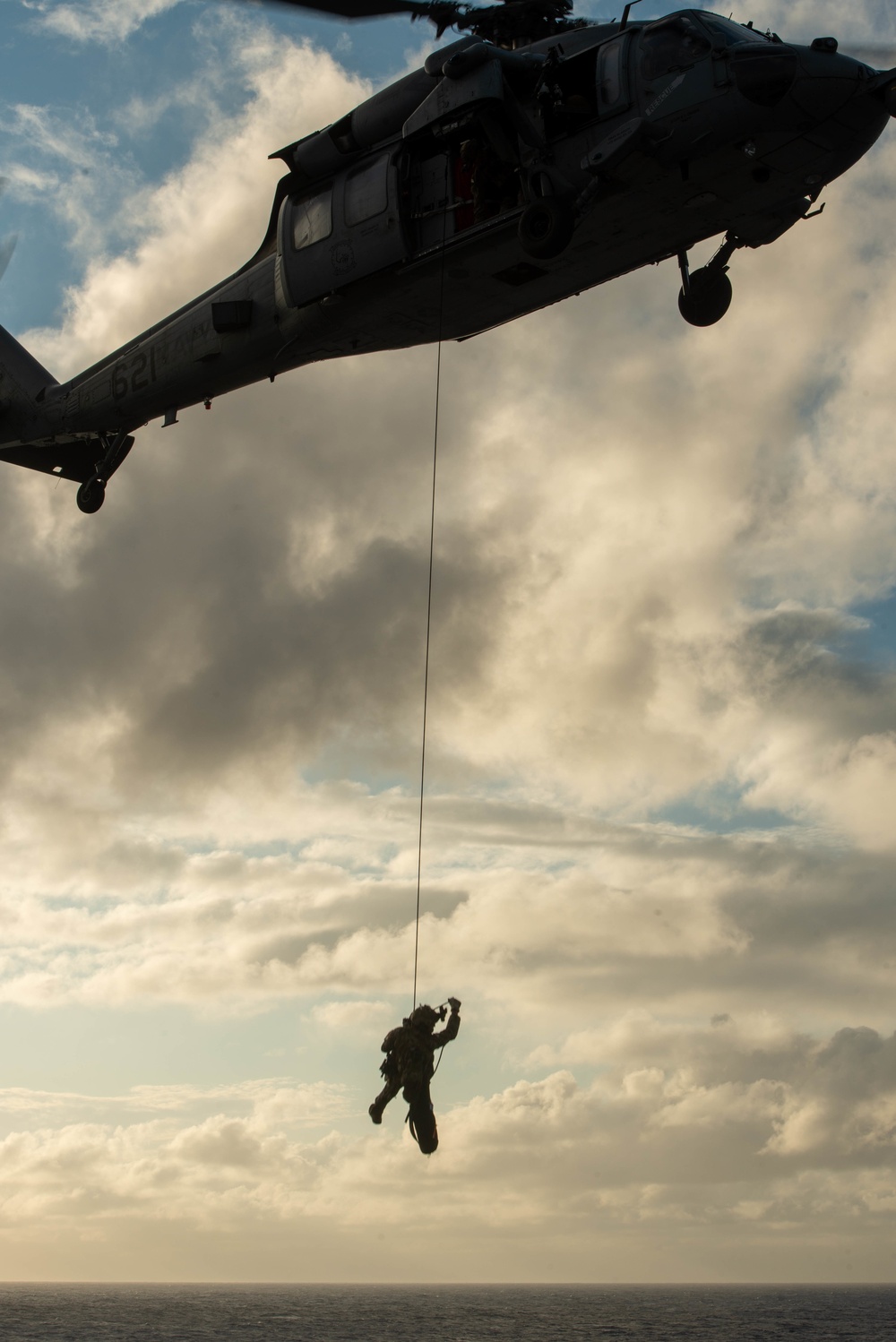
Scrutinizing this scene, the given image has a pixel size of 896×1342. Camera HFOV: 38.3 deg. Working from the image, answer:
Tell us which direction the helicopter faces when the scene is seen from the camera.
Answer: facing the viewer and to the right of the viewer
